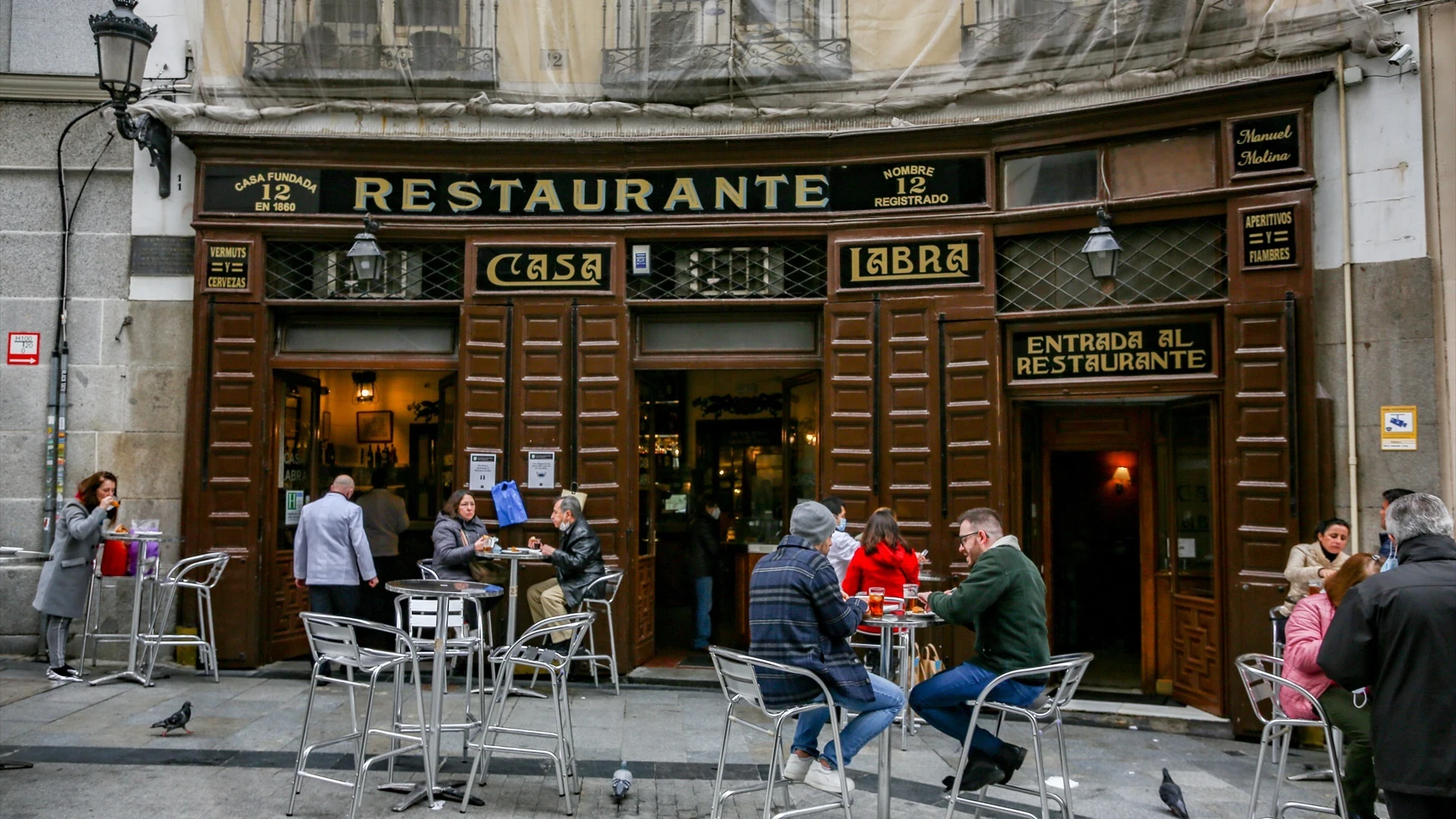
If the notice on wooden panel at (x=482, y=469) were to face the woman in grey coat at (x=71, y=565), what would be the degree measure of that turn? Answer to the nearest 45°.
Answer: approximately 90° to its right

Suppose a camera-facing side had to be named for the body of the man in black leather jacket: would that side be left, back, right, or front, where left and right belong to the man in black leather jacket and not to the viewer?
left

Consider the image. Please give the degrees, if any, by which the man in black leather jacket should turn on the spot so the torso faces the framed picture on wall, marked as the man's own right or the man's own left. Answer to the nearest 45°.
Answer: approximately 45° to the man's own right

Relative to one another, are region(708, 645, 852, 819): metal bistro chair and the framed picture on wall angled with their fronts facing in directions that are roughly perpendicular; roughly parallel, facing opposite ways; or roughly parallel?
roughly perpendicular

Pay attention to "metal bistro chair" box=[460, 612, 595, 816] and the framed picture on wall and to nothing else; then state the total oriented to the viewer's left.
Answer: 1

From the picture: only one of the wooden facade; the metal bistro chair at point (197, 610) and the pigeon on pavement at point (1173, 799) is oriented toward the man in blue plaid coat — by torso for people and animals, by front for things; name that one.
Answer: the wooden facade

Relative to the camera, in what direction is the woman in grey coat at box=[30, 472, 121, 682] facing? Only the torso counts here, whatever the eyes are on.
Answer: to the viewer's right

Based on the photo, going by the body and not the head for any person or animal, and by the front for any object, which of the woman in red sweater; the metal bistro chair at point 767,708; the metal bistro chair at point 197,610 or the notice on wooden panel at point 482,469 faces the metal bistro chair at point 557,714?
the notice on wooden panel

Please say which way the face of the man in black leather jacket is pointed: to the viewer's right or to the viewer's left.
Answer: to the viewer's left

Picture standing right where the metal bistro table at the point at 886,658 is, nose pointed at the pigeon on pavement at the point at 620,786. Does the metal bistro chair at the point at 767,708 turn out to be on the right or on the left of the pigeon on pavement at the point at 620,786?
left

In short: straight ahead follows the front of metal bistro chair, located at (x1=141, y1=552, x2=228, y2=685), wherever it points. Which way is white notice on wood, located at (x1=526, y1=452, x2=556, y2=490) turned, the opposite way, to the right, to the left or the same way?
to the left

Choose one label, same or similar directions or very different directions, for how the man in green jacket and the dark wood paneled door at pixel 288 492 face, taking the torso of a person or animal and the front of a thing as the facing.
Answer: very different directions

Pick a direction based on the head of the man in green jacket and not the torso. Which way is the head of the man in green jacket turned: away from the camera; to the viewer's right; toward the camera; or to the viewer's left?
to the viewer's left

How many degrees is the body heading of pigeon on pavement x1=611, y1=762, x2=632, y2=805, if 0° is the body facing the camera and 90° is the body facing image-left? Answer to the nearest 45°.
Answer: approximately 180°
